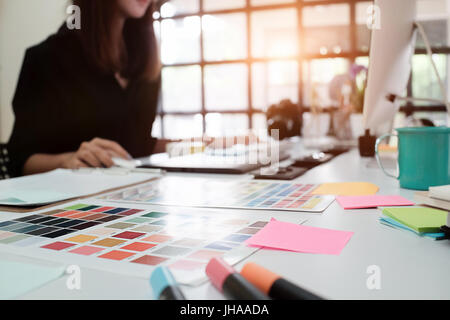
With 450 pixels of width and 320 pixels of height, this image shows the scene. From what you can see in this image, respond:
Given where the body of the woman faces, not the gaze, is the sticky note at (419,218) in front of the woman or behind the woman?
in front

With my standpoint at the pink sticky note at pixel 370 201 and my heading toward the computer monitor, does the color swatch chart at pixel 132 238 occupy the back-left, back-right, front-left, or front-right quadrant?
back-left

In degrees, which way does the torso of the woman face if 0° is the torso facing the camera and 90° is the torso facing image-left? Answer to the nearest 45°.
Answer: approximately 315°

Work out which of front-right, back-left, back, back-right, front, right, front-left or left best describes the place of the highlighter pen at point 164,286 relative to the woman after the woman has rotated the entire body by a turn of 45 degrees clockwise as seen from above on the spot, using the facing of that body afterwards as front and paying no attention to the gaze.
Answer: front

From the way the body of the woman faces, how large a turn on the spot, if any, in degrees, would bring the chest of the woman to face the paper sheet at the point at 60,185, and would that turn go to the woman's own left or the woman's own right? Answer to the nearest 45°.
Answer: approximately 45° to the woman's own right

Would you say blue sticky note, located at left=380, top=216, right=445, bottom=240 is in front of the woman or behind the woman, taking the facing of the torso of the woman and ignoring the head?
in front

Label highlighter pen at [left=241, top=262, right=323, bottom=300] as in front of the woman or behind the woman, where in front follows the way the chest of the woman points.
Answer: in front

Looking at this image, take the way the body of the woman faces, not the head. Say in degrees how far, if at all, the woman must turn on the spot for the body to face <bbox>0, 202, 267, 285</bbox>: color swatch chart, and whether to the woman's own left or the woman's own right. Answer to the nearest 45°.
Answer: approximately 45° to the woman's own right

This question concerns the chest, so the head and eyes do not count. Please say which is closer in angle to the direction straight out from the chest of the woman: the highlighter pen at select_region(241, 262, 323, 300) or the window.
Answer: the highlighter pen

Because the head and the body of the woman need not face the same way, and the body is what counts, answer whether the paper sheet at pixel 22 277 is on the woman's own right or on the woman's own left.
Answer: on the woman's own right
